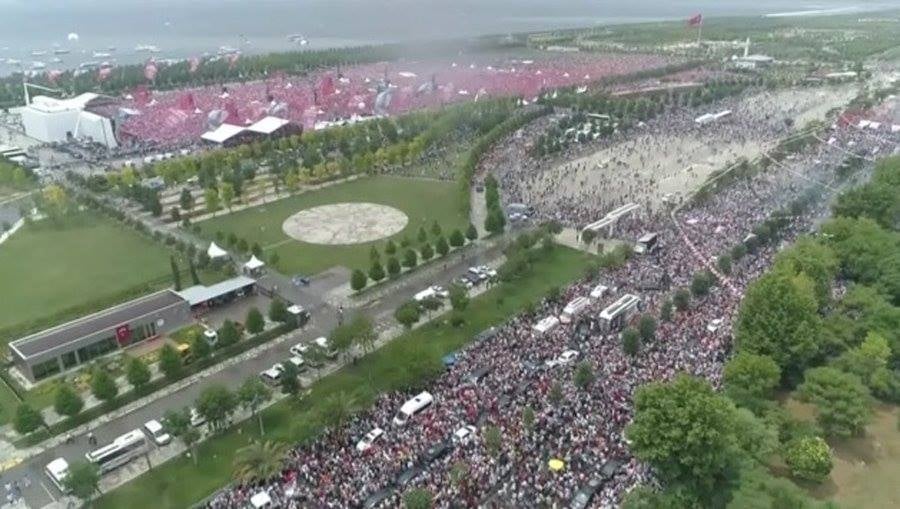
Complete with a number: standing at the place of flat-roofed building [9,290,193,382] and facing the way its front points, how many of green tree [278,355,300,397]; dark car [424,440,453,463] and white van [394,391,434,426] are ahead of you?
3

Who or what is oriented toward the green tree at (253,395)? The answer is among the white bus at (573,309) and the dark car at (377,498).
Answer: the white bus

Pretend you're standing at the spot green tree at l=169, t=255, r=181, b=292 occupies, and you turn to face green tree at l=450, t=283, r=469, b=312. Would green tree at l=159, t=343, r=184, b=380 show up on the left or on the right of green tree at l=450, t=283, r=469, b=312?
right

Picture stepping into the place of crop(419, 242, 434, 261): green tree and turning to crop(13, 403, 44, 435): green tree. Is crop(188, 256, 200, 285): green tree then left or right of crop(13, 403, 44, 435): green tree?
right
